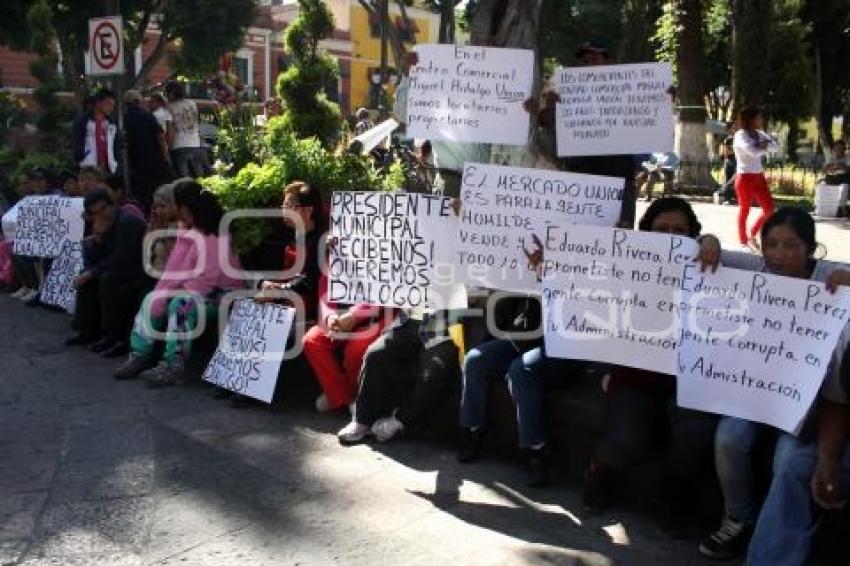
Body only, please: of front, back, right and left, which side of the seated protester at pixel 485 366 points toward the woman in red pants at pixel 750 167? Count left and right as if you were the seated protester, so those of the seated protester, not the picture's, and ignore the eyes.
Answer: back

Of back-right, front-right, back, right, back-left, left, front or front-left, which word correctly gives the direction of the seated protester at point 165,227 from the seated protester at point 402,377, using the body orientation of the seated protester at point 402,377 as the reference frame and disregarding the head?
right

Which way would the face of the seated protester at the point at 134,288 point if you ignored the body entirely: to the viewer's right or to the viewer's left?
to the viewer's left

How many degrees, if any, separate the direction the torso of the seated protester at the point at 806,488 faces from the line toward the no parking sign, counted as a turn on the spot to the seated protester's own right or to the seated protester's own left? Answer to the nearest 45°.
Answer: approximately 90° to the seated protester's own right

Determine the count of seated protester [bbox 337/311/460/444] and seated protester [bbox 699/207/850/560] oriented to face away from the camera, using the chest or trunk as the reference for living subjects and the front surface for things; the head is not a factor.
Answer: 0

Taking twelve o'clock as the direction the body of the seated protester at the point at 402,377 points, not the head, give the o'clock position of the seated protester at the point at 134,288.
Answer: the seated protester at the point at 134,288 is roughly at 3 o'clock from the seated protester at the point at 402,377.

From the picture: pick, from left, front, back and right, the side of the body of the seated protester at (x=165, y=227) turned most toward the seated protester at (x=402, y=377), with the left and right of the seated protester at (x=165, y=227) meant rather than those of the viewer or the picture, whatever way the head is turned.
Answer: left
